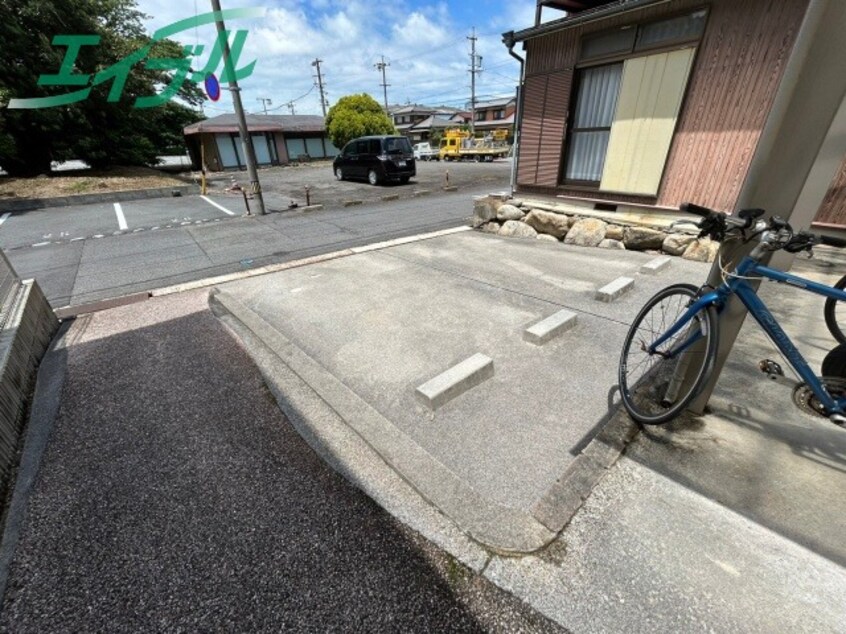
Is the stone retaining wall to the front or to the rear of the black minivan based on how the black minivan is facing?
to the rear

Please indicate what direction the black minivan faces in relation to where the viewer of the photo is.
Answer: facing away from the viewer and to the left of the viewer

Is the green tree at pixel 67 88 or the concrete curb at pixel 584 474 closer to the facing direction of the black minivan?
the green tree

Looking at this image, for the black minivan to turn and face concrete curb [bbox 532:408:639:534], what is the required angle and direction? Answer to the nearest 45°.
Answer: approximately 135° to its left

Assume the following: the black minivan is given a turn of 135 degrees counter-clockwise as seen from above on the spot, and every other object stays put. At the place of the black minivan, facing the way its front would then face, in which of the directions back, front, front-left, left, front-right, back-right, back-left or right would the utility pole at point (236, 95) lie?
front-right

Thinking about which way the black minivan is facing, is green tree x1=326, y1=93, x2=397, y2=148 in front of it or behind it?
in front

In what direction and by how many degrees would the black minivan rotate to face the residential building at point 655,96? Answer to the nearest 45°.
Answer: approximately 135° to its left

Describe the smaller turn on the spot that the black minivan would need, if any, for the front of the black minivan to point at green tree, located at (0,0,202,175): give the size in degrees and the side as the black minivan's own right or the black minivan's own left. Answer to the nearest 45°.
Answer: approximately 45° to the black minivan's own left

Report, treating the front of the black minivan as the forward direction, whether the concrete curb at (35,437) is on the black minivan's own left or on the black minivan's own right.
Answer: on the black minivan's own left

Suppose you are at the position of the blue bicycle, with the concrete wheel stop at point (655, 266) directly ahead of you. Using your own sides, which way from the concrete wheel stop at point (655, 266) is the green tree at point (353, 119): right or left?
left

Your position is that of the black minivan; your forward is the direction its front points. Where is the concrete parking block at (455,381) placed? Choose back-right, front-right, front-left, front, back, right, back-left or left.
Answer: back-left

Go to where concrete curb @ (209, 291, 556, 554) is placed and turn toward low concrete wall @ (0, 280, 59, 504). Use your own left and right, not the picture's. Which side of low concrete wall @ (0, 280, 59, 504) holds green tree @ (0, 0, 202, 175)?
right

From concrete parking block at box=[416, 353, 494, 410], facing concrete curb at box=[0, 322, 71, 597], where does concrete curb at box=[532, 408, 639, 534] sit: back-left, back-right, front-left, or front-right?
back-left

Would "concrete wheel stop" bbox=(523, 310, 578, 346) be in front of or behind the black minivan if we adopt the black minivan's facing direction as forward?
behind

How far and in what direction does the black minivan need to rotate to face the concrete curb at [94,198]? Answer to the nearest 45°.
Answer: approximately 45° to its left
